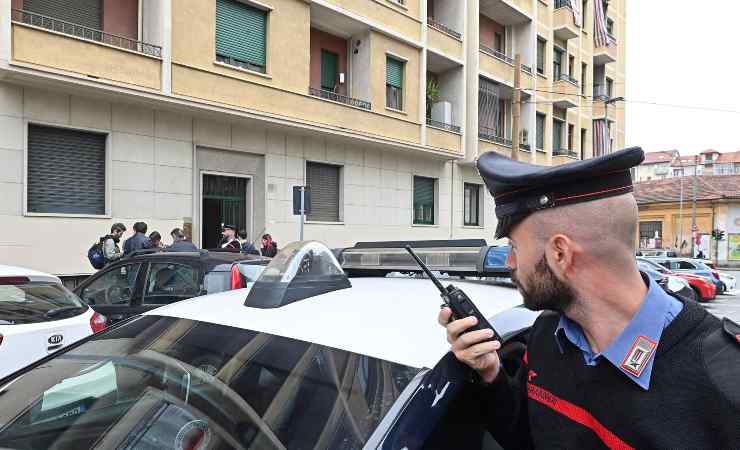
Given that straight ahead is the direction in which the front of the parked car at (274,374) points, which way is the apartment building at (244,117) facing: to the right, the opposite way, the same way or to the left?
to the left

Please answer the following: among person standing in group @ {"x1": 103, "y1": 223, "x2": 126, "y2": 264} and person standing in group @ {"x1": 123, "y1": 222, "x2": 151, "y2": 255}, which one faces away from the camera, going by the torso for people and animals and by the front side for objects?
person standing in group @ {"x1": 123, "y1": 222, "x2": 151, "y2": 255}

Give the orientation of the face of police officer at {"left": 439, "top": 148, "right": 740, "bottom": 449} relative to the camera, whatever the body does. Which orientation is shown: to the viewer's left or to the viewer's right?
to the viewer's left

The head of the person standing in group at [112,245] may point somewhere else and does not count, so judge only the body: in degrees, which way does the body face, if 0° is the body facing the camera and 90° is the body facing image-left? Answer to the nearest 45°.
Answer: approximately 270°

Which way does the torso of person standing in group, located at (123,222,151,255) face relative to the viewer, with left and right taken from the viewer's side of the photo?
facing away from the viewer
